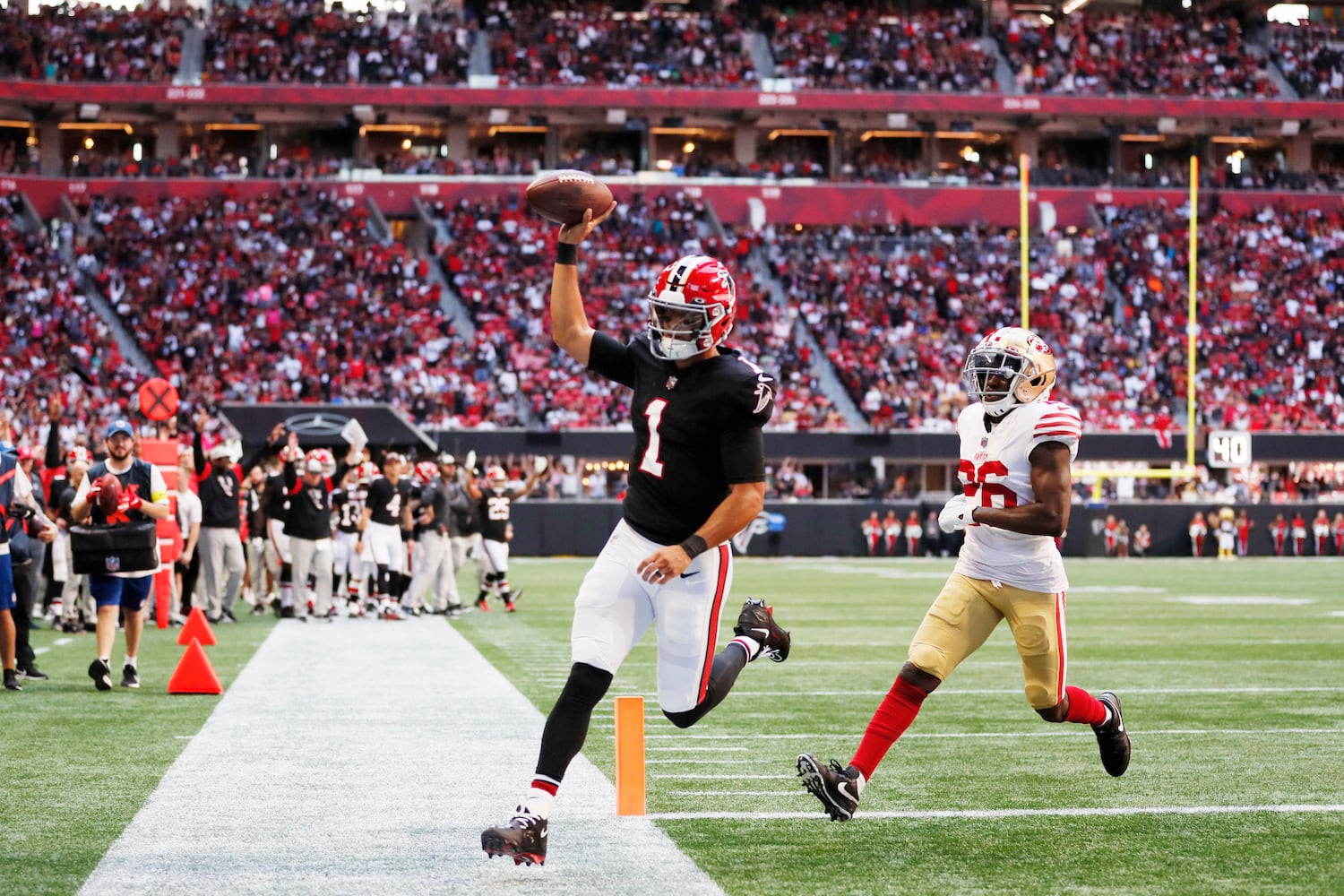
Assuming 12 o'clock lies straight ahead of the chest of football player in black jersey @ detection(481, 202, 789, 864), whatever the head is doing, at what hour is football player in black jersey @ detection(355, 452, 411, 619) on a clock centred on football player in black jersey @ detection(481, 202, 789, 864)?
football player in black jersey @ detection(355, 452, 411, 619) is roughly at 4 o'clock from football player in black jersey @ detection(481, 202, 789, 864).

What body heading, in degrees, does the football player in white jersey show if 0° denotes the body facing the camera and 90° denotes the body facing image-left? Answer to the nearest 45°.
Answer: approximately 45°

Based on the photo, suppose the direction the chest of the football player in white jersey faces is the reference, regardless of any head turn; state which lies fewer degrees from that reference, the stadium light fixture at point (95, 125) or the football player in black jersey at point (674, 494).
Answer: the football player in black jersey

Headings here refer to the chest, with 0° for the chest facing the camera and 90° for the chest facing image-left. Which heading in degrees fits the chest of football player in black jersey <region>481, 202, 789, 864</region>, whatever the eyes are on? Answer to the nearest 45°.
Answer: approximately 45°

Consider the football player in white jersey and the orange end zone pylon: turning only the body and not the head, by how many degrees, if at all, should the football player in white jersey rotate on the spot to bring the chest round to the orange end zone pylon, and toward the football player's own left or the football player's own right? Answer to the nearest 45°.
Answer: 0° — they already face it

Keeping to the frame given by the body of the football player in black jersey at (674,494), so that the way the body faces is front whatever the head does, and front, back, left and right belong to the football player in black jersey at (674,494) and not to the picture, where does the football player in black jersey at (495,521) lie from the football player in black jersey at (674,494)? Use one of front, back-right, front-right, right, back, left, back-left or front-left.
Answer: back-right

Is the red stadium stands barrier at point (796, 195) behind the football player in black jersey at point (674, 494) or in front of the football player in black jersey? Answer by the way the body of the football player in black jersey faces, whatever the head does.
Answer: behind

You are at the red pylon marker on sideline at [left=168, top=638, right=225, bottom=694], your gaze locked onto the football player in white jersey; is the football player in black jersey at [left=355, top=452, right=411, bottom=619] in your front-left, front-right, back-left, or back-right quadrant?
back-left

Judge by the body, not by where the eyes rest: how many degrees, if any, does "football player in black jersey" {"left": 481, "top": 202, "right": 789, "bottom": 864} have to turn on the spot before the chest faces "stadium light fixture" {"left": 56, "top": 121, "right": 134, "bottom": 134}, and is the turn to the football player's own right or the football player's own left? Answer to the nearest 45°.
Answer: approximately 135° to the football player's own right

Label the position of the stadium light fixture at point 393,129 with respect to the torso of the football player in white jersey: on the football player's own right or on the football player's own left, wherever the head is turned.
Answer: on the football player's own right
